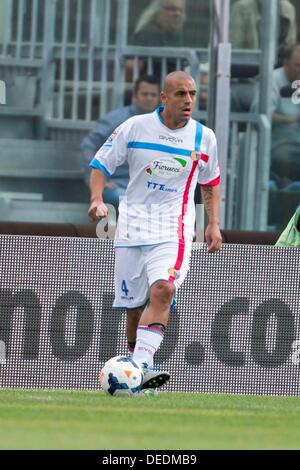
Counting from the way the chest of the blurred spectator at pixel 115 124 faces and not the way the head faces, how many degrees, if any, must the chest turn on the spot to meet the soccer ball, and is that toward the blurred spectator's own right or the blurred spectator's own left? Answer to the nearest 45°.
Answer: approximately 45° to the blurred spectator's own right

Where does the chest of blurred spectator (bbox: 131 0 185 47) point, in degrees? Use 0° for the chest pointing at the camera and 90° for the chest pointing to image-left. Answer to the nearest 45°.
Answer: approximately 0°

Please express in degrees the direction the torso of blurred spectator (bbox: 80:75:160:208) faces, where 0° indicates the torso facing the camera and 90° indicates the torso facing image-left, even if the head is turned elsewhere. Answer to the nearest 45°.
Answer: approximately 315°
